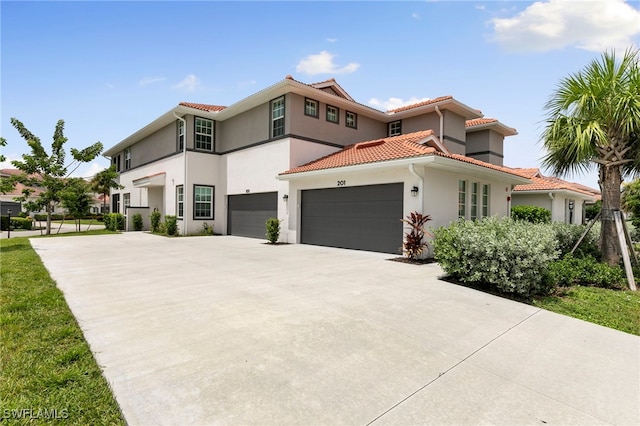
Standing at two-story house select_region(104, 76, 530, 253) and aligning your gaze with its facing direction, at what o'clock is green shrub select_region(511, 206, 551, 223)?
The green shrub is roughly at 7 o'clock from the two-story house.

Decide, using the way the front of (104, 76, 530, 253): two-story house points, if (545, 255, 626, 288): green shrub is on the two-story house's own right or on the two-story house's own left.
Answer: on the two-story house's own left

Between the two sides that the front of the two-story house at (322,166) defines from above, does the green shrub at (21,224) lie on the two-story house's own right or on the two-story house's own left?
on the two-story house's own right

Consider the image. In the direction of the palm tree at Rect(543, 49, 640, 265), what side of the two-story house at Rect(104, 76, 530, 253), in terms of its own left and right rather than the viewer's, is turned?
left

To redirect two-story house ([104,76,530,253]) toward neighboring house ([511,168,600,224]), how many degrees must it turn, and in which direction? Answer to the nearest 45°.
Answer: approximately 135° to its left

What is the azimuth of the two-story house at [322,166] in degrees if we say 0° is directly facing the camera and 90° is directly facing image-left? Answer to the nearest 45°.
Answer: approximately 45°

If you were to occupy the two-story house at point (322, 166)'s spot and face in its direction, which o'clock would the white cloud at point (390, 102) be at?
The white cloud is roughly at 6 o'clock from the two-story house.

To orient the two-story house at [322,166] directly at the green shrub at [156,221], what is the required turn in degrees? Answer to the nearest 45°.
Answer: approximately 90° to its right

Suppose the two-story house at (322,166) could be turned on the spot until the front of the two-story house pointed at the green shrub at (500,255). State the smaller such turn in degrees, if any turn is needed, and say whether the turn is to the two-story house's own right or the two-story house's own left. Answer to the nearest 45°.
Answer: approximately 45° to the two-story house's own left

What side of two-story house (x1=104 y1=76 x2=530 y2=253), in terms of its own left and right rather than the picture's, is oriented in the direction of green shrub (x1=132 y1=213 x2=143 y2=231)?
right

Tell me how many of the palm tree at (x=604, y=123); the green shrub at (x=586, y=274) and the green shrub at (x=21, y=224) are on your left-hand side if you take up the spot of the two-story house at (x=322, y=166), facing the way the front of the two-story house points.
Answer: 2

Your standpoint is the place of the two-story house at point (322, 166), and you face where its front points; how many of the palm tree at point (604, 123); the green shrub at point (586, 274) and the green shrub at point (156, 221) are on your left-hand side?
2

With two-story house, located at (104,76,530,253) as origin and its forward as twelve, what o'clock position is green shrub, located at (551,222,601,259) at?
The green shrub is roughly at 9 o'clock from the two-story house.
